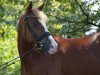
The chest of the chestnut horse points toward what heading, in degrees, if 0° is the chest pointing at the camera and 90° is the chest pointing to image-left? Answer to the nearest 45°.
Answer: approximately 90°
